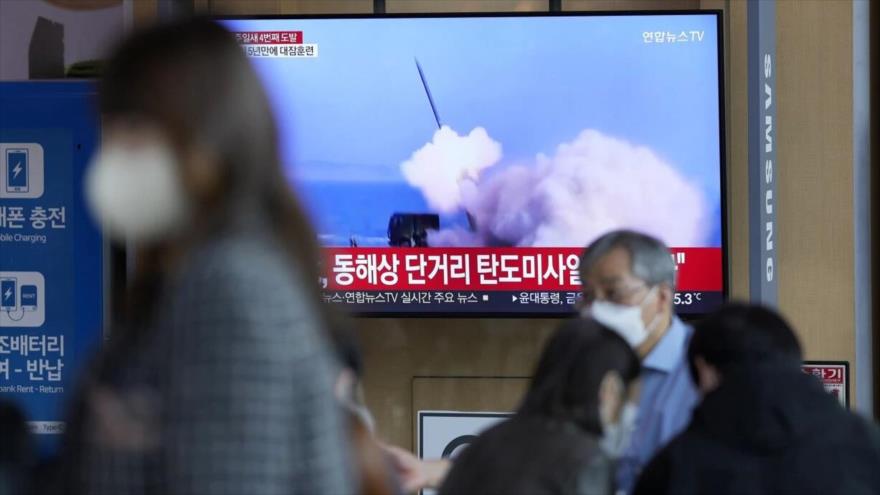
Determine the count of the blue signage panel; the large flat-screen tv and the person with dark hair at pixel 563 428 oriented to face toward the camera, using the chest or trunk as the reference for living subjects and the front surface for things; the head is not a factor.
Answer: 2

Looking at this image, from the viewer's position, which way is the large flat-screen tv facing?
facing the viewer

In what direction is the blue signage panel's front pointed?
toward the camera

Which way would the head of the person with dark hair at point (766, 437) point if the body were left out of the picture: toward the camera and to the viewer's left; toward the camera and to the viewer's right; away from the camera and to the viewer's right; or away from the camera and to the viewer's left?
away from the camera and to the viewer's left

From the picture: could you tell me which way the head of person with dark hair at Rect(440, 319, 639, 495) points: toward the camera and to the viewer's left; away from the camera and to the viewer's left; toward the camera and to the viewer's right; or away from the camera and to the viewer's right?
away from the camera and to the viewer's right

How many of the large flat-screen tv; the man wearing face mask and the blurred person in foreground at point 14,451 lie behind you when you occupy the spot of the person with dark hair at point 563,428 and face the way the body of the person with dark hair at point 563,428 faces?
1

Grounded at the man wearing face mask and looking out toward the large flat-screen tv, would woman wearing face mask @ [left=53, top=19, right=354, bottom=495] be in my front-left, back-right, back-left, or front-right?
back-left

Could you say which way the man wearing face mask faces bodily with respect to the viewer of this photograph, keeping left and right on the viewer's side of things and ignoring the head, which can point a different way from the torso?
facing the viewer and to the left of the viewer

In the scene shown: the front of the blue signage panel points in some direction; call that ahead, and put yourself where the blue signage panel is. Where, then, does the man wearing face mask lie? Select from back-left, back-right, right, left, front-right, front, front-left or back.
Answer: front-left

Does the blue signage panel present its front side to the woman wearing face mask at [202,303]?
yes

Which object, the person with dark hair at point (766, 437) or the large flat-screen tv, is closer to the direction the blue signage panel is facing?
the person with dark hair

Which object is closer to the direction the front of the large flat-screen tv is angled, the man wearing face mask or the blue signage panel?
the man wearing face mask

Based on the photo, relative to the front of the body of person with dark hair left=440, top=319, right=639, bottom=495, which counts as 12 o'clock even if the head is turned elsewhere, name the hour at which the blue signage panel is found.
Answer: The blue signage panel is roughly at 9 o'clock from the person with dark hair.

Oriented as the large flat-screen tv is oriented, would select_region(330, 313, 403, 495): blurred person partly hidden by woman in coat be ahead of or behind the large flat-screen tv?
ahead

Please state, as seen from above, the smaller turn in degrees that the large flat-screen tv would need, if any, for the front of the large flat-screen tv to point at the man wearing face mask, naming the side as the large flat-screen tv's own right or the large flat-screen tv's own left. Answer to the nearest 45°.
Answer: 0° — it already faces them
